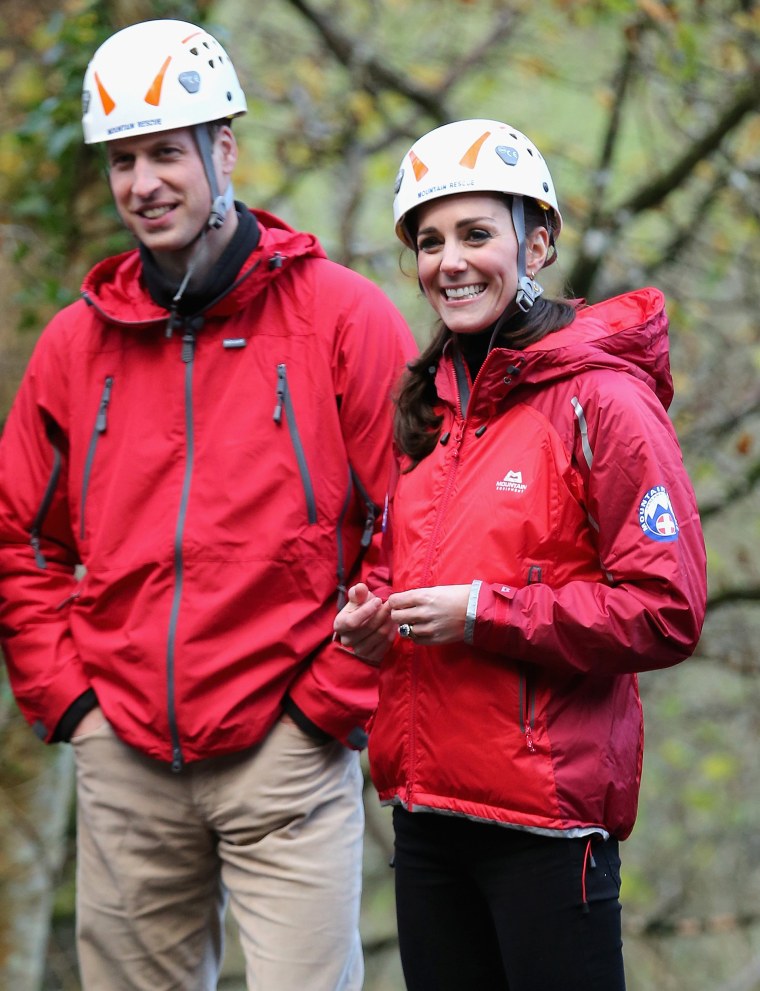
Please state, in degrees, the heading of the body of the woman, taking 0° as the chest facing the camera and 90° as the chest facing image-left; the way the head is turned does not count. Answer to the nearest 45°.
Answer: approximately 45°

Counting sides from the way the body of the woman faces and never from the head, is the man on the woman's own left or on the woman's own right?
on the woman's own right
